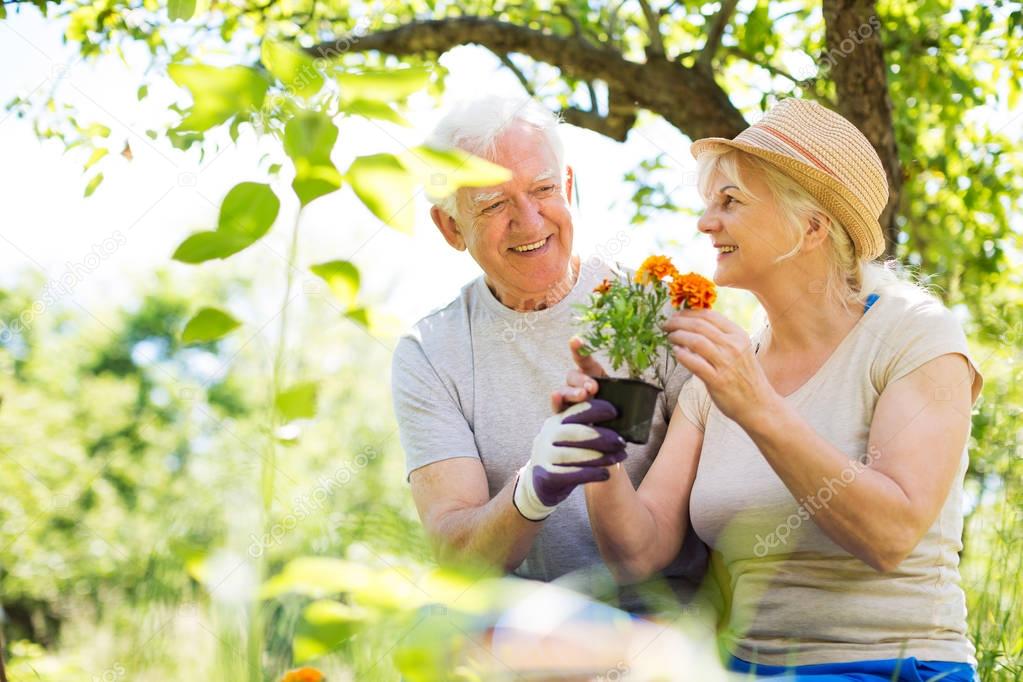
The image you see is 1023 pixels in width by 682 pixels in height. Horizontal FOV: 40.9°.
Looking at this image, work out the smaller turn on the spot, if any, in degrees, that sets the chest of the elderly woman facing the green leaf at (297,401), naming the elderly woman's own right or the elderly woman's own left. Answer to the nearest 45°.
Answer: approximately 45° to the elderly woman's own left

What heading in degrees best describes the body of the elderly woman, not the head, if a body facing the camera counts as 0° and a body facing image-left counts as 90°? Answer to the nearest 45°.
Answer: approximately 45°

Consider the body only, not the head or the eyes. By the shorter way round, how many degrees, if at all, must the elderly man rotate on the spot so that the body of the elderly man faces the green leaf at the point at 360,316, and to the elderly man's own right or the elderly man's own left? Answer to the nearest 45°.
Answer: approximately 45° to the elderly man's own right

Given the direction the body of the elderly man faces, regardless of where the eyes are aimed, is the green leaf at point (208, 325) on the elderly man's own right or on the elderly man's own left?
on the elderly man's own right

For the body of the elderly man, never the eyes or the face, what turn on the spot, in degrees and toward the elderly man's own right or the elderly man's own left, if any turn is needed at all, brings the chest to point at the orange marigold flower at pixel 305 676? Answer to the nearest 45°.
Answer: approximately 45° to the elderly man's own right

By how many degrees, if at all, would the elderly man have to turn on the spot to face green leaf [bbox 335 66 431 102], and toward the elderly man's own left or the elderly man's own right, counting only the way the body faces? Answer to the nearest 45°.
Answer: approximately 45° to the elderly man's own right

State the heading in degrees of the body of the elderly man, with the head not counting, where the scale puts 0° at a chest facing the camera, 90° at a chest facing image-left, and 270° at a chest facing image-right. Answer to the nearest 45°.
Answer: approximately 315°

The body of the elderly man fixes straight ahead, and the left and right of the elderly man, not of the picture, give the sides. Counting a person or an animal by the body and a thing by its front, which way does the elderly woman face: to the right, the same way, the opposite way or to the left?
to the right
